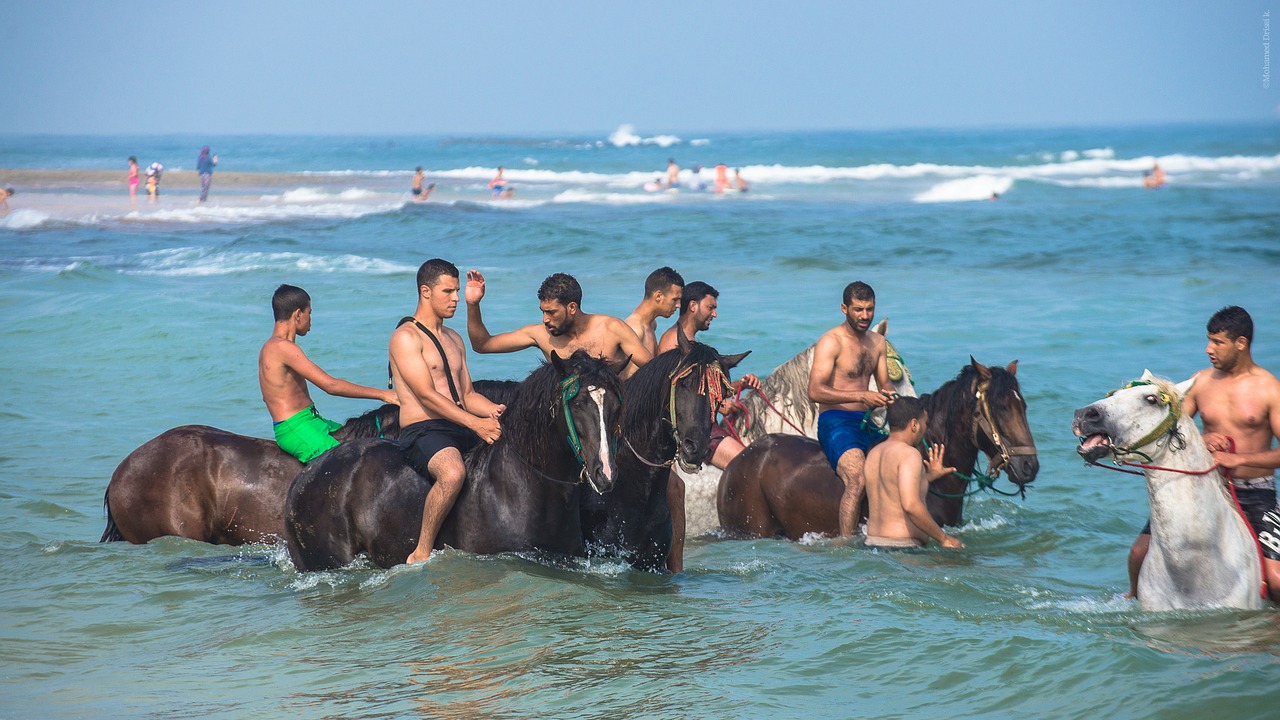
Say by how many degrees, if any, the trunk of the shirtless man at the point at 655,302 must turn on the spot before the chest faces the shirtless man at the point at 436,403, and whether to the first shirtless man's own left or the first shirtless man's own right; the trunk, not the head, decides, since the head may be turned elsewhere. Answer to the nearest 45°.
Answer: approximately 135° to the first shirtless man's own right

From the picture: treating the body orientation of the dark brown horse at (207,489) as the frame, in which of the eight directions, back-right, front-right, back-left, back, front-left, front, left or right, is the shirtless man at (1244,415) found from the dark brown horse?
front-right

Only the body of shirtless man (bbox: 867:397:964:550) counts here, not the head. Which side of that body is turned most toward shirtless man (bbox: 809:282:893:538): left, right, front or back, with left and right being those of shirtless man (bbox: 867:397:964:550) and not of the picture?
left

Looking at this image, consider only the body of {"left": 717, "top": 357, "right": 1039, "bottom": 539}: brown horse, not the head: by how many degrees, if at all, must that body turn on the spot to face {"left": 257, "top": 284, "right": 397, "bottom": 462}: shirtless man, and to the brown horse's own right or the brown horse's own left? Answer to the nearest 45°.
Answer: approximately 180°

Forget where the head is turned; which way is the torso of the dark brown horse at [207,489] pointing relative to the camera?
to the viewer's right

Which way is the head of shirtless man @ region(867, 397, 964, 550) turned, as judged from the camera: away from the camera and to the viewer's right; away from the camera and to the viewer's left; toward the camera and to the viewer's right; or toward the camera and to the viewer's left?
away from the camera and to the viewer's right

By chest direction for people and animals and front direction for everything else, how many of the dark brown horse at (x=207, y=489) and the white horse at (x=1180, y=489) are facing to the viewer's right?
1

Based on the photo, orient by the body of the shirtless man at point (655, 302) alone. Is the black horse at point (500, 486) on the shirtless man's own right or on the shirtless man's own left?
on the shirtless man's own right

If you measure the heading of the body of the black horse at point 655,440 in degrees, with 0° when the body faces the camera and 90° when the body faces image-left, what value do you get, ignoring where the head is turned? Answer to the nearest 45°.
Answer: approximately 315°

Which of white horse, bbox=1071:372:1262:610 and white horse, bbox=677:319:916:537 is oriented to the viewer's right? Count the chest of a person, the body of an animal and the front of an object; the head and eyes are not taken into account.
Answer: white horse, bbox=677:319:916:537
